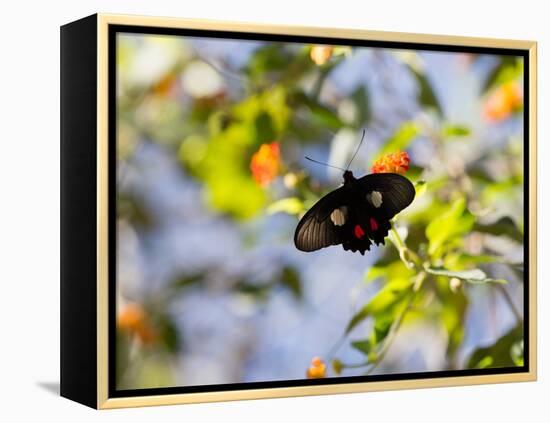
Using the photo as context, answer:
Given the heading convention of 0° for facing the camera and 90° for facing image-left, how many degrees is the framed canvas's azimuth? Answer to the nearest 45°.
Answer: approximately 315°
